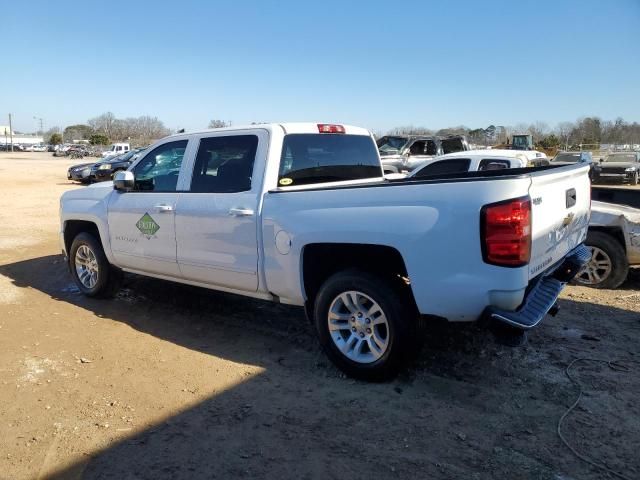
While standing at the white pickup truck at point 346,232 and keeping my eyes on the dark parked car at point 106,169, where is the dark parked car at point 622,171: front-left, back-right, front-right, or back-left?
front-right

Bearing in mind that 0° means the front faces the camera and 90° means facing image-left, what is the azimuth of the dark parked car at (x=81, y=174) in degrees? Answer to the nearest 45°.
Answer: approximately 45°

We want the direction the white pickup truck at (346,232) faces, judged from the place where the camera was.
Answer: facing away from the viewer and to the left of the viewer

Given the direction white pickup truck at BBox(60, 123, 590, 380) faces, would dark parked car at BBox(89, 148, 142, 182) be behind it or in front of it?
in front

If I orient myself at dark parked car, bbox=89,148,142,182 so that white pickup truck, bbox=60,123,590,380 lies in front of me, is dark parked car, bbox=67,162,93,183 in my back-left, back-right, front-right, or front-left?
back-right

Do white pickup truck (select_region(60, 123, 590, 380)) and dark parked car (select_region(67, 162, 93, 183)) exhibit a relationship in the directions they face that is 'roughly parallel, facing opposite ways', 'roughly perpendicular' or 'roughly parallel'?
roughly perpendicular

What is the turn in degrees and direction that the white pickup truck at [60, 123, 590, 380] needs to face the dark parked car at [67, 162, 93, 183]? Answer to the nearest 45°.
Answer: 0° — it already faces it

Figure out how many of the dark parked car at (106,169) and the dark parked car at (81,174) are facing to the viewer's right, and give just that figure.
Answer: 0

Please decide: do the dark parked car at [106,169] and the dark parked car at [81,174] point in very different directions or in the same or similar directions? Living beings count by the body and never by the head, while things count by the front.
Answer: same or similar directions

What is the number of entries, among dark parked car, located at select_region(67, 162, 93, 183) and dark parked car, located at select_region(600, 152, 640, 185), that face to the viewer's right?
0

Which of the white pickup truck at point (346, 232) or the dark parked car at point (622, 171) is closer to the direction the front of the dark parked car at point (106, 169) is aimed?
the white pickup truck

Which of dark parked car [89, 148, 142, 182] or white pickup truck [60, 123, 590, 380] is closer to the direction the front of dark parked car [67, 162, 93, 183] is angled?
the white pickup truck

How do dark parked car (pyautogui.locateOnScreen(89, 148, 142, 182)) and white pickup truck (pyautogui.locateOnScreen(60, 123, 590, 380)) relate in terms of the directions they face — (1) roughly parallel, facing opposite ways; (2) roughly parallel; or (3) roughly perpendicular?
roughly perpendicular

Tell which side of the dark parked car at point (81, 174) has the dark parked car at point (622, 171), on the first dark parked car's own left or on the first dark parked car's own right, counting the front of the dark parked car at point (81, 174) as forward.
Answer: on the first dark parked car's own left

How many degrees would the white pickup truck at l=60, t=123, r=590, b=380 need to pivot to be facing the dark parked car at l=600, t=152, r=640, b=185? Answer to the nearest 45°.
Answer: approximately 90° to its right

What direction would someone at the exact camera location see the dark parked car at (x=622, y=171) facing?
facing the viewer and to the left of the viewer
